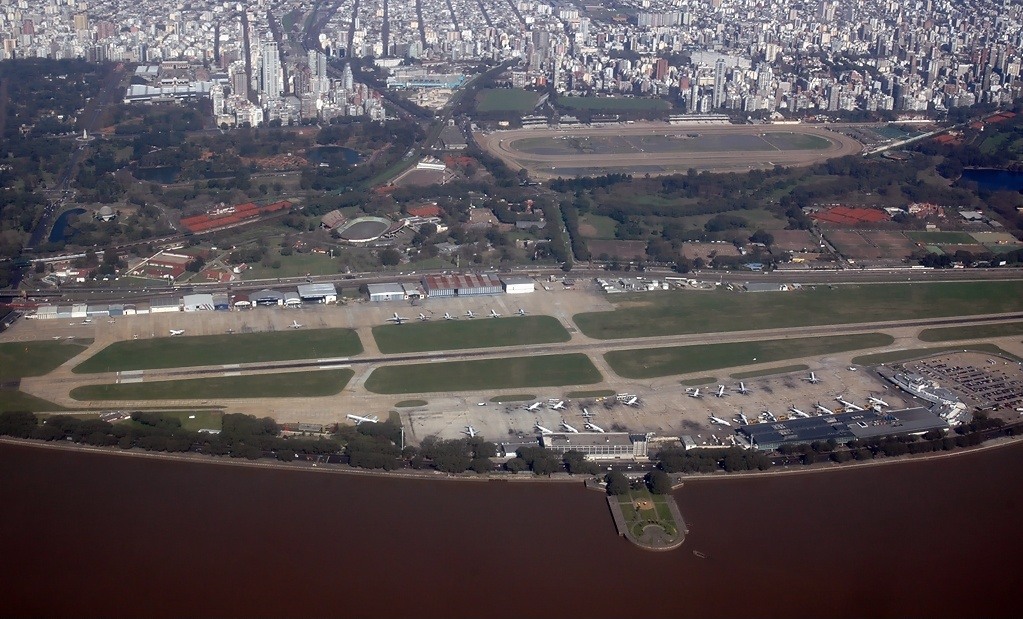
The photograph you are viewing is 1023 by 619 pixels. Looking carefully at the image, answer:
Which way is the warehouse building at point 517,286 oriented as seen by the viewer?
toward the camera

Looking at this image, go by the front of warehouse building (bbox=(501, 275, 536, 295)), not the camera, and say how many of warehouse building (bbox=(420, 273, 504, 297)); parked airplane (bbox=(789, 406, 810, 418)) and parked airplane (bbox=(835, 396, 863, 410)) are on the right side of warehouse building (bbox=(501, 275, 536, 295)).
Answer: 1

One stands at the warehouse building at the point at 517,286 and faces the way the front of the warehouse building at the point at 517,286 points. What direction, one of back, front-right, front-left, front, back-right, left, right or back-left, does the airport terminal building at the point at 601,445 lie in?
front

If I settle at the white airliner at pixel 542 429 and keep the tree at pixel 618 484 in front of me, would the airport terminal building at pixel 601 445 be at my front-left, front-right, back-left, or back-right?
front-left

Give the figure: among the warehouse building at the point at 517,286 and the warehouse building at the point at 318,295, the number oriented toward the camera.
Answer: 2

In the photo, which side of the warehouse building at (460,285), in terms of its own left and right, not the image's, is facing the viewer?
front

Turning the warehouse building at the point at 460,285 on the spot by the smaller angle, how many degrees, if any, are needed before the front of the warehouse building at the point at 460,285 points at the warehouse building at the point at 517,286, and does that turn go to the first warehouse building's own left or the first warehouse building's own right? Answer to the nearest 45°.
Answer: approximately 90° to the first warehouse building's own left

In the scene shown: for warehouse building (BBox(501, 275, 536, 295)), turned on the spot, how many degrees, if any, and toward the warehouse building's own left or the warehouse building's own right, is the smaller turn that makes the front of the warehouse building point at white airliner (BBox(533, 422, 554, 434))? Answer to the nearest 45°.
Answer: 0° — it already faces it

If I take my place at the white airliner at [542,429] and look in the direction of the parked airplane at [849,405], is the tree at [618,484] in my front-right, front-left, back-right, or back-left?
front-right

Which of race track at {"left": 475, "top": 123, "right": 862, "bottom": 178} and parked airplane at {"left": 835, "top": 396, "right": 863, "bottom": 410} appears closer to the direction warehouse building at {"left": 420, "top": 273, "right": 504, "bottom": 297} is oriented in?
the parked airplane

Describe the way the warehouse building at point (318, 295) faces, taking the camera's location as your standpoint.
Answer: facing the viewer

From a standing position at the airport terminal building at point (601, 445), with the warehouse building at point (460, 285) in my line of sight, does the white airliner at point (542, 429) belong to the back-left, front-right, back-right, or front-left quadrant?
front-left

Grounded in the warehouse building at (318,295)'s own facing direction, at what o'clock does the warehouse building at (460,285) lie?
the warehouse building at (460,285) is roughly at 9 o'clock from the warehouse building at (318,295).

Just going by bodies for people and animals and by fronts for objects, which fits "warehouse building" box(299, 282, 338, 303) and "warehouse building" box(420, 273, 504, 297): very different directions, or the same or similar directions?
same or similar directions

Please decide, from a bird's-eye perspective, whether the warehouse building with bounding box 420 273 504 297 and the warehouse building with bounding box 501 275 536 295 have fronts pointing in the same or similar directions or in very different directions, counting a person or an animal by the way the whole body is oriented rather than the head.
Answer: same or similar directions

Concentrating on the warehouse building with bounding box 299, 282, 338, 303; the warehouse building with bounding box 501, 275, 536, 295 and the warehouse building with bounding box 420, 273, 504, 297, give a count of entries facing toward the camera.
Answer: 3

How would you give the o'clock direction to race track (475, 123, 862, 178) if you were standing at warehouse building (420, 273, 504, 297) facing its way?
The race track is roughly at 7 o'clock from the warehouse building.

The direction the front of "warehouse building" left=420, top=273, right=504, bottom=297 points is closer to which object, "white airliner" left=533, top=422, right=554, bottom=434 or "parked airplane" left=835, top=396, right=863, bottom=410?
the white airliner

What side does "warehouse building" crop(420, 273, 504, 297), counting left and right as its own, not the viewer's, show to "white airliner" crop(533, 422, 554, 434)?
front
